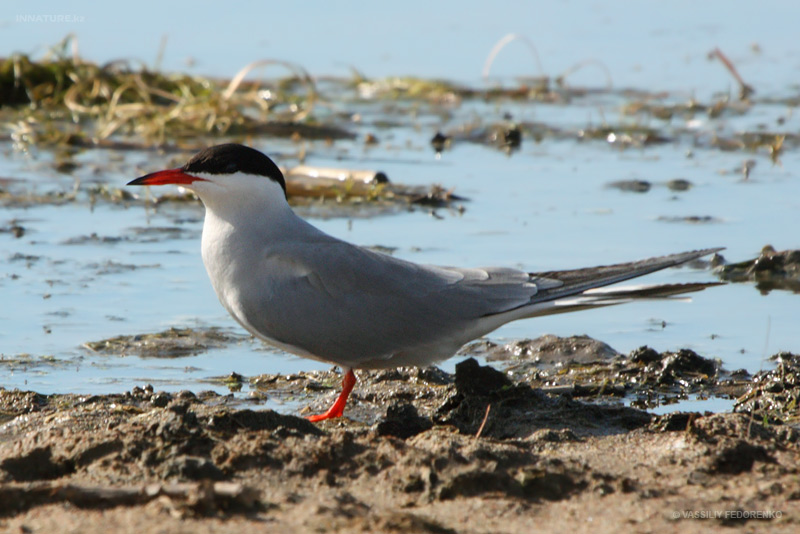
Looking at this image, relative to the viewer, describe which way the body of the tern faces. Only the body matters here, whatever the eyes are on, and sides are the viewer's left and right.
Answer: facing to the left of the viewer
